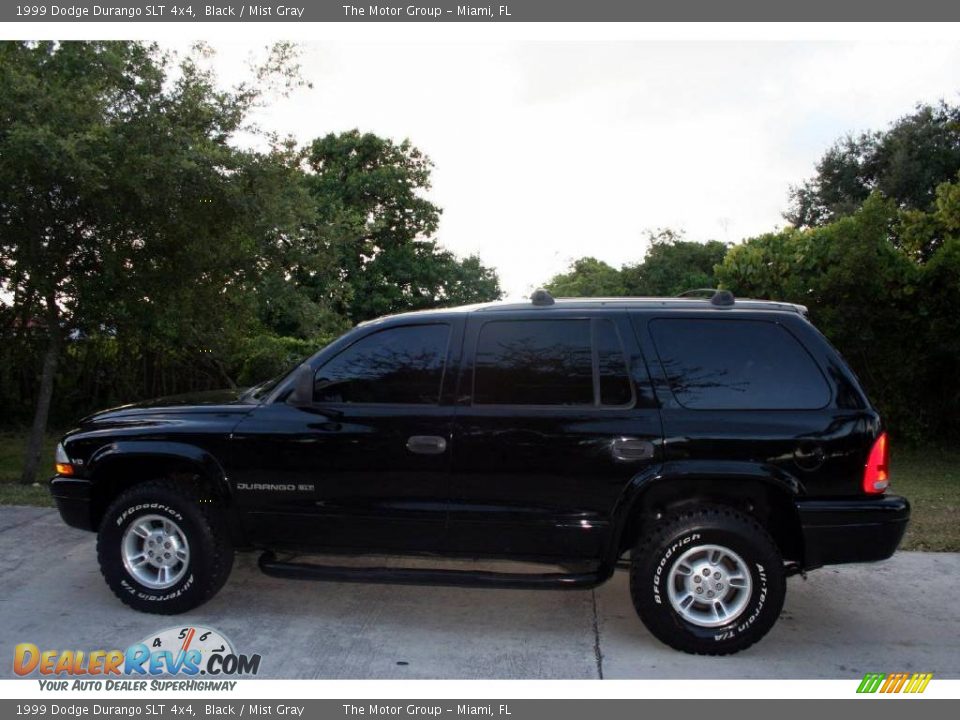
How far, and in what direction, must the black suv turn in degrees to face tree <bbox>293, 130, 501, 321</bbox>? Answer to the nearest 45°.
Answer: approximately 90° to its right

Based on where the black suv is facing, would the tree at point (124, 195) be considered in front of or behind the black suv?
in front

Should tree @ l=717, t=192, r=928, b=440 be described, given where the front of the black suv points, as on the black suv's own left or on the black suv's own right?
on the black suv's own right

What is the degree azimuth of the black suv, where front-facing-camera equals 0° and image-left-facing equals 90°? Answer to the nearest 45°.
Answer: approximately 90°
